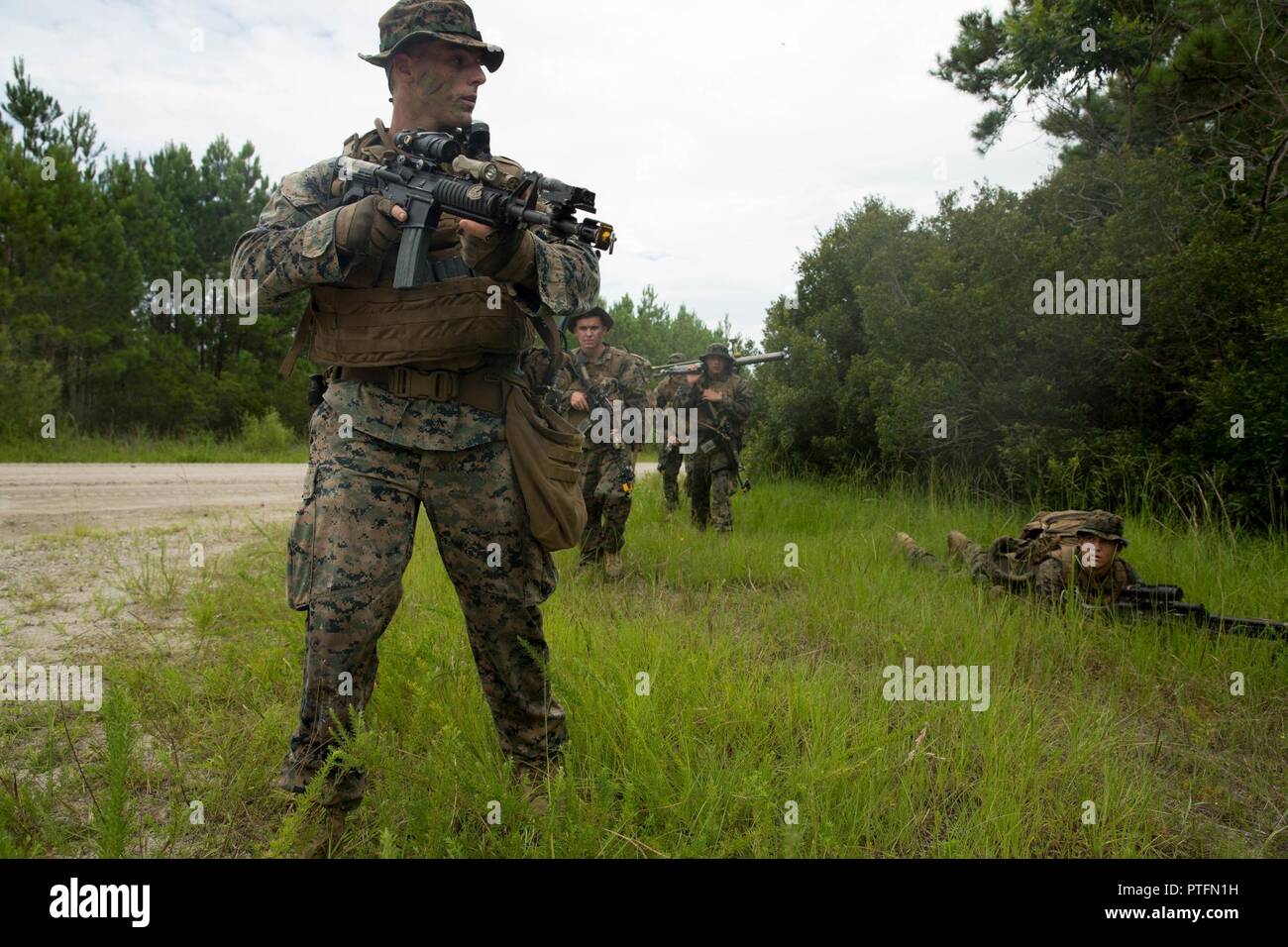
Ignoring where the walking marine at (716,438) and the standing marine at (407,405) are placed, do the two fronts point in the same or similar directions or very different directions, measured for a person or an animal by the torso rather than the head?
same or similar directions

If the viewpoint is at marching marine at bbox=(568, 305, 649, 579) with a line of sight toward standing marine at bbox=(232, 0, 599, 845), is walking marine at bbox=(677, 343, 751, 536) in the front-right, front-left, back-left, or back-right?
back-left

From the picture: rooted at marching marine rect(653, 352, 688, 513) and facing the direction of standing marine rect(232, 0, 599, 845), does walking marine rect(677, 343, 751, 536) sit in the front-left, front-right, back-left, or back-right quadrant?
front-left

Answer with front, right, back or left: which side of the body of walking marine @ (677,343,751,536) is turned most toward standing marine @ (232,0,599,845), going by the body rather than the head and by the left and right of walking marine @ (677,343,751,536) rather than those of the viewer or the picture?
front

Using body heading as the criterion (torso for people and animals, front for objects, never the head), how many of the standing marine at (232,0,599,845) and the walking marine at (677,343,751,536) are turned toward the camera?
2

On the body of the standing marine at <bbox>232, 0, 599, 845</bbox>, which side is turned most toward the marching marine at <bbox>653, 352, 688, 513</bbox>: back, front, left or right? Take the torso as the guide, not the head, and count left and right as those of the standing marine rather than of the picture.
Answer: back

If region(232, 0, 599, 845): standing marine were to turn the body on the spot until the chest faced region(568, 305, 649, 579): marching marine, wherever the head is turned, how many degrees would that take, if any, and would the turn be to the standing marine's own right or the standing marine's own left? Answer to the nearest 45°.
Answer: approximately 180°

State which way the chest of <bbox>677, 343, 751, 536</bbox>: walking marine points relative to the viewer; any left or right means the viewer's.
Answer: facing the viewer

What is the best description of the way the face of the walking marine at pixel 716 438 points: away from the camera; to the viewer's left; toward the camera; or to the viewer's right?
toward the camera

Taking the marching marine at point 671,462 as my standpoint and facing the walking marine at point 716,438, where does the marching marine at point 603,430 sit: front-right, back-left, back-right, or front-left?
front-right

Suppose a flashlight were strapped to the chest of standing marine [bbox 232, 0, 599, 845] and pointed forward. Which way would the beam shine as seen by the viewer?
toward the camera
